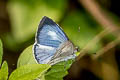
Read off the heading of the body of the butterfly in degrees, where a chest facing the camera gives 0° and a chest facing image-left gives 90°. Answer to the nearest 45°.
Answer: approximately 270°
